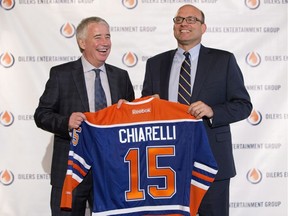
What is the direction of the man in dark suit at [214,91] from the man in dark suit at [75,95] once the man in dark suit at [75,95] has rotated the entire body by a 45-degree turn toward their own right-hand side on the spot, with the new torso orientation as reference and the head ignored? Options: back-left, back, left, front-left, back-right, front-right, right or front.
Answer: left

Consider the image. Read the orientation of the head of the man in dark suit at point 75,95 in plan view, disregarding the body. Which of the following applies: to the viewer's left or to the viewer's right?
to the viewer's right

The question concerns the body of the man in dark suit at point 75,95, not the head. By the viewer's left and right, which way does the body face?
facing the viewer and to the right of the viewer
